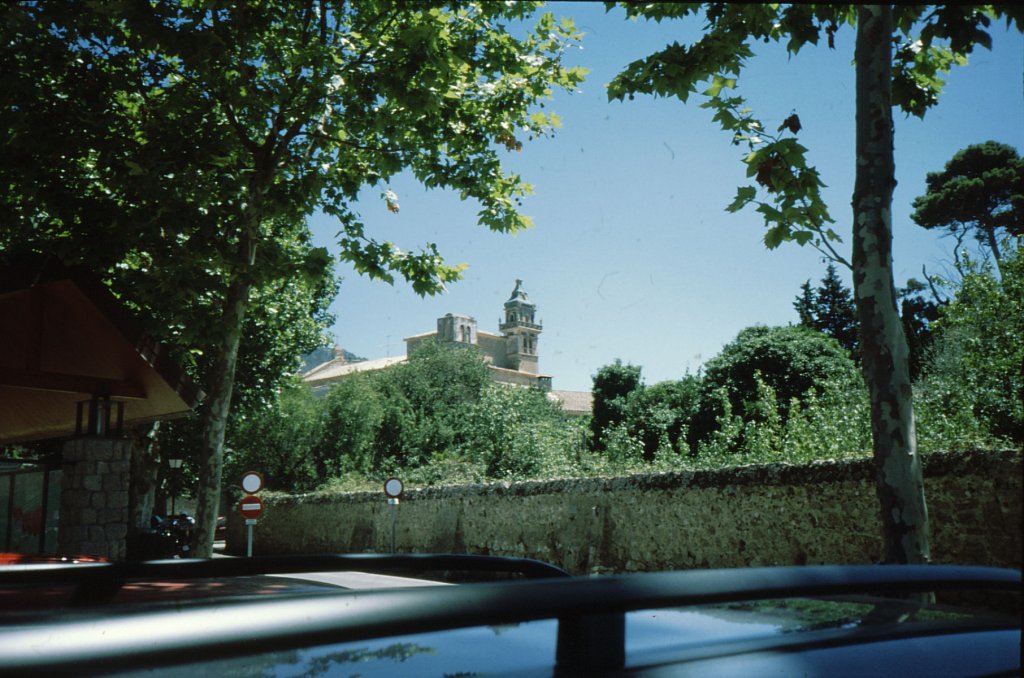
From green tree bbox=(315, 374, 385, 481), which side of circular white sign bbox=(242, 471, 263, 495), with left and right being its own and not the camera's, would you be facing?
back

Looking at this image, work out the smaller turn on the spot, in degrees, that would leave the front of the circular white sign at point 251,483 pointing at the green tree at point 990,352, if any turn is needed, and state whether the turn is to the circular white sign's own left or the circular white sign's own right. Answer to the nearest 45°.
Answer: approximately 45° to the circular white sign's own left

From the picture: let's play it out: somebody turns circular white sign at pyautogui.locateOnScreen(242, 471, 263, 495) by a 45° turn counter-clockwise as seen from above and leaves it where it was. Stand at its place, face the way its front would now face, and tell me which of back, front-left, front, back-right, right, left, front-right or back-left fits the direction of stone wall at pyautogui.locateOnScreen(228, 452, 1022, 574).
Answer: front

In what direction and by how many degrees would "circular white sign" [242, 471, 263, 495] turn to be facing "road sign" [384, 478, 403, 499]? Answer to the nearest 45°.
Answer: approximately 90° to its left

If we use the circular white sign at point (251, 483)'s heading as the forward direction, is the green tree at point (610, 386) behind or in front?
behind

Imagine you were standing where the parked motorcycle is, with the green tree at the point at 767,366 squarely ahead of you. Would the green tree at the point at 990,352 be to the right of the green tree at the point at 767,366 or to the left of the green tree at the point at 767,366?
right

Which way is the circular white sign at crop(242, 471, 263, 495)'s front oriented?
toward the camera

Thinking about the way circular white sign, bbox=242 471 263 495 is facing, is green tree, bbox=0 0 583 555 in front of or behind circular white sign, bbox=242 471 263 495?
in front

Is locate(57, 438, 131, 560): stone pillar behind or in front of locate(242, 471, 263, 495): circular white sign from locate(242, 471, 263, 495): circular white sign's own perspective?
in front

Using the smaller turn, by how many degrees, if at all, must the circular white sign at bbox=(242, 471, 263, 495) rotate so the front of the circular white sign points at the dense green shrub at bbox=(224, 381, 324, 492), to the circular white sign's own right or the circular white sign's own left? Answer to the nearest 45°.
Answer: approximately 180°

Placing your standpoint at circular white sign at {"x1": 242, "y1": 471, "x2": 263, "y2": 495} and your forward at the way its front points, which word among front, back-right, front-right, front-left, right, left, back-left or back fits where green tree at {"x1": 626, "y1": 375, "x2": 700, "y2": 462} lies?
back-left
